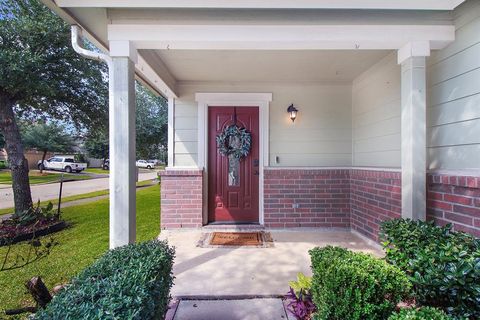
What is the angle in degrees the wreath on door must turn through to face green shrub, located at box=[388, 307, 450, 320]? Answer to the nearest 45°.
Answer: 0° — it already faces it

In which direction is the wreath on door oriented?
toward the camera

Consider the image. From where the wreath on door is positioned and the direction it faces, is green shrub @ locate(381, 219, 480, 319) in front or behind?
in front

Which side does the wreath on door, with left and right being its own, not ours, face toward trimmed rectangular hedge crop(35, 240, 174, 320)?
front

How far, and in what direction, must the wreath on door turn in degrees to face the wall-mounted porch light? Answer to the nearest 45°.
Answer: approximately 90° to its left

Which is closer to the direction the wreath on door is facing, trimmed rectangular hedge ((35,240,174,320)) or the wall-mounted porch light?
the trimmed rectangular hedge

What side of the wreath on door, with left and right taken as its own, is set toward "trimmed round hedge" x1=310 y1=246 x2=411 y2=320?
front

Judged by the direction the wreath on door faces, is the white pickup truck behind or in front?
behind
